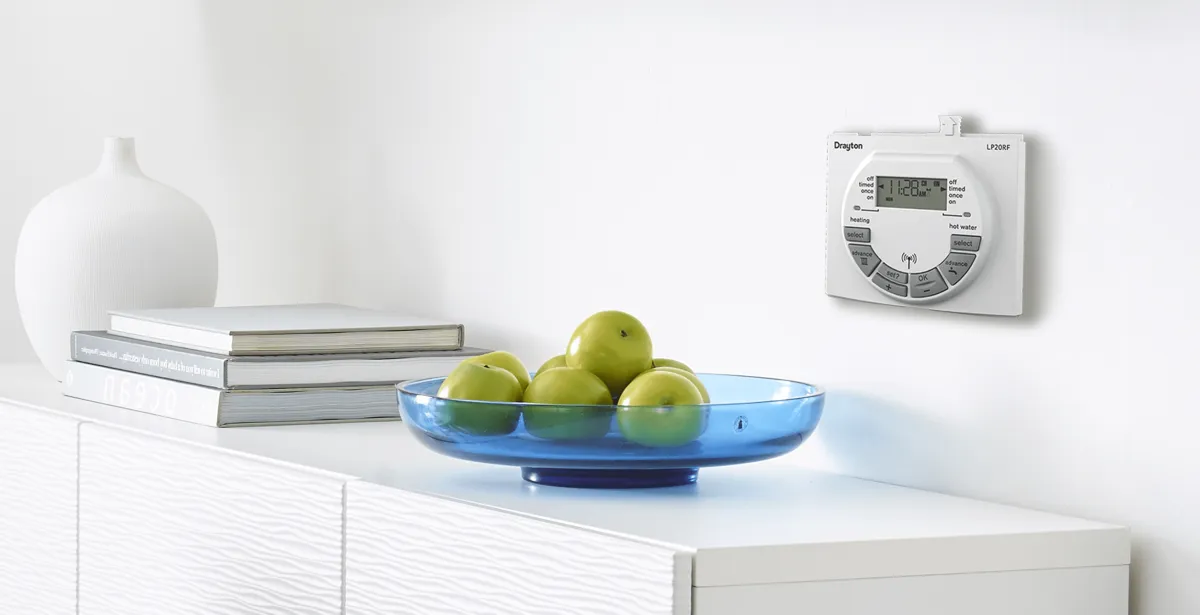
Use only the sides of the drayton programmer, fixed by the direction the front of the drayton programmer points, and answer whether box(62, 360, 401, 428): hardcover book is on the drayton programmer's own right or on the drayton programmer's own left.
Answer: on the drayton programmer's own right

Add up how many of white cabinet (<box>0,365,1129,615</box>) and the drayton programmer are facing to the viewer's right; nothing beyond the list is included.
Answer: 0

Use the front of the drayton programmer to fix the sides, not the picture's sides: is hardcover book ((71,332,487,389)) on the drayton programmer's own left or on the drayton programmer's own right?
on the drayton programmer's own right

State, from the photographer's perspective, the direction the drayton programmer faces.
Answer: facing the viewer and to the left of the viewer

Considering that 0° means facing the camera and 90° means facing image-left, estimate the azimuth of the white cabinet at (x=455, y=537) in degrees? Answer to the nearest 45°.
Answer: approximately 45°

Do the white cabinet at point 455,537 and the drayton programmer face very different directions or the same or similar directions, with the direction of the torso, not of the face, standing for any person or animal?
same or similar directions
